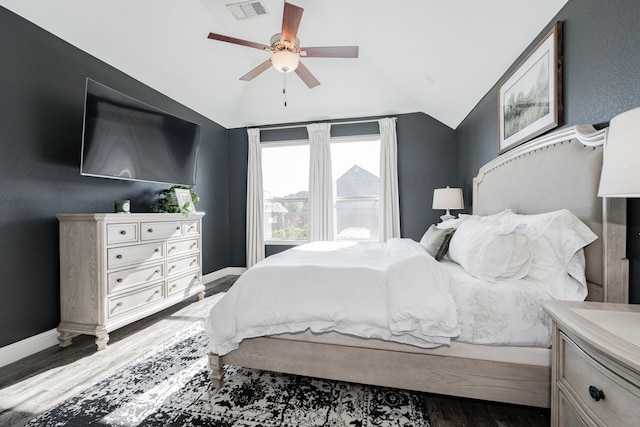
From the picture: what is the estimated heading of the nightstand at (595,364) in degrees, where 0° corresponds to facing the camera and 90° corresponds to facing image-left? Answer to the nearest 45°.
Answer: approximately 45°

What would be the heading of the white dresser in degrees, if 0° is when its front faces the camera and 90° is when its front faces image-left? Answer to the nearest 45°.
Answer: approximately 315°

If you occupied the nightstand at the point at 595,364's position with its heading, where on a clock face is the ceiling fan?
The ceiling fan is roughly at 2 o'clock from the nightstand.

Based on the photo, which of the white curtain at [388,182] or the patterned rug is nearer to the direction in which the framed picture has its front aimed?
the patterned rug

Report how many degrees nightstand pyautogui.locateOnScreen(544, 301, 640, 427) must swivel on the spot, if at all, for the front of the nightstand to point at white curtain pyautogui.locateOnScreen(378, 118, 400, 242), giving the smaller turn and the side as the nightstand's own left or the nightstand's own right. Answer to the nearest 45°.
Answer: approximately 90° to the nightstand's own right

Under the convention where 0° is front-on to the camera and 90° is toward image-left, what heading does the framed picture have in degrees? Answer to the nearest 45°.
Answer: approximately 45°

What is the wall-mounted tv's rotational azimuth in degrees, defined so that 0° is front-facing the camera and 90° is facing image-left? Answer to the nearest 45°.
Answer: approximately 315°

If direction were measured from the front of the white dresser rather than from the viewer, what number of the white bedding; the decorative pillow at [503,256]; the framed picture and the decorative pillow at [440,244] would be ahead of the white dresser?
4

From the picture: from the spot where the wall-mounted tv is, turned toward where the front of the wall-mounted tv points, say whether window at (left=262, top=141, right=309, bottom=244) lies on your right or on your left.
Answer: on your left

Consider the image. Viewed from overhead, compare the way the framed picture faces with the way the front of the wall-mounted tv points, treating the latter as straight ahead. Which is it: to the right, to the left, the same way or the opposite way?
the opposite way

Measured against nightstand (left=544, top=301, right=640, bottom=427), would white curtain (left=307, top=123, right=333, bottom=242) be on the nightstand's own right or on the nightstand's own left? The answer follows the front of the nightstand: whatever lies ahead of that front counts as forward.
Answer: on the nightstand's own right
